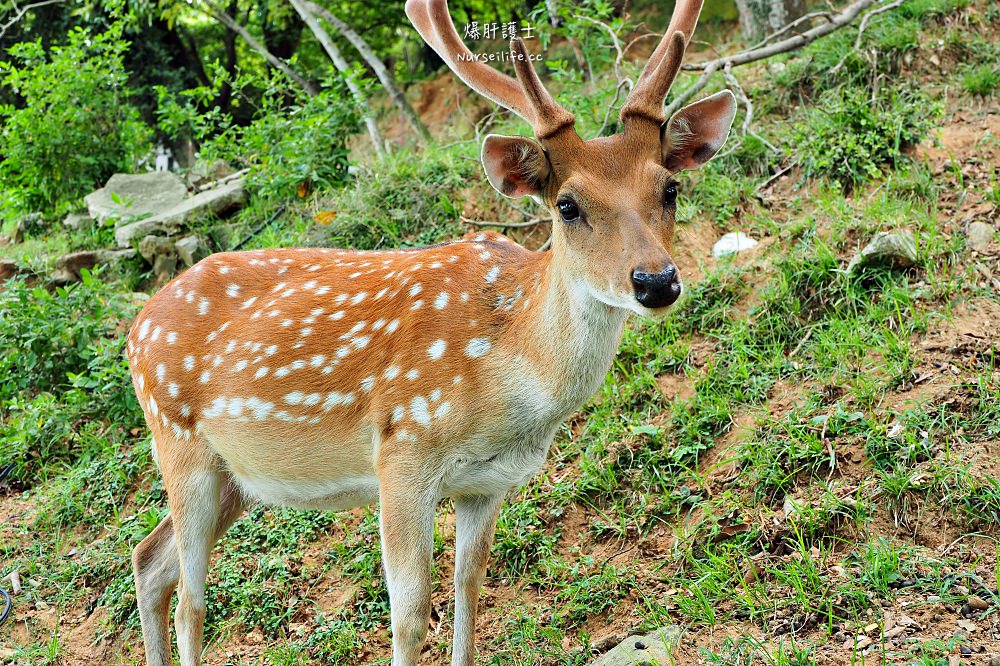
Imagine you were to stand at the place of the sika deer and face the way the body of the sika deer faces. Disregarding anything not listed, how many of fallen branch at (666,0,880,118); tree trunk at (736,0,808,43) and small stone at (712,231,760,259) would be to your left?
3

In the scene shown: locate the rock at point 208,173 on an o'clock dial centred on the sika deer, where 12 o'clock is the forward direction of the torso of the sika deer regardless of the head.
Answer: The rock is roughly at 7 o'clock from the sika deer.

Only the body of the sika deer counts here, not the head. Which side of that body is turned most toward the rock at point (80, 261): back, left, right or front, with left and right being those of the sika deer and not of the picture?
back

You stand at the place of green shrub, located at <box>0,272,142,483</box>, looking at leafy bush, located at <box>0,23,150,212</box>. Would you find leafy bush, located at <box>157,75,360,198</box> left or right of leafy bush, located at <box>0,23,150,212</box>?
right

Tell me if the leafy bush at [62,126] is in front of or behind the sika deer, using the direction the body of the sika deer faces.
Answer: behind

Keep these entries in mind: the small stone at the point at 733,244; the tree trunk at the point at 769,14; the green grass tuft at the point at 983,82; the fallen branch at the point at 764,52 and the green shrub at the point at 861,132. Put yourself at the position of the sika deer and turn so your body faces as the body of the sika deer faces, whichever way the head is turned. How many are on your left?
5

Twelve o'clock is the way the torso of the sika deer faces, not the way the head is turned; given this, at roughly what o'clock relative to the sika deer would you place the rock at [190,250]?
The rock is roughly at 7 o'clock from the sika deer.

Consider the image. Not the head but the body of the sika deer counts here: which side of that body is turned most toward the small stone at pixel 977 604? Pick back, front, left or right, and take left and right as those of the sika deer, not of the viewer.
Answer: front

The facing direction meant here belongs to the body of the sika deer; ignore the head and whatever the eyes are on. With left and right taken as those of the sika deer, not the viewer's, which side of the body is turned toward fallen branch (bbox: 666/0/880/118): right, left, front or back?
left

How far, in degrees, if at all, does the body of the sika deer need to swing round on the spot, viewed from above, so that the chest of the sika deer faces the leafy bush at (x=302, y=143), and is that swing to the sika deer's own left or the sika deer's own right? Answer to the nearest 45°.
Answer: approximately 135° to the sika deer's own left
